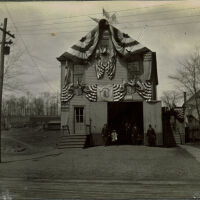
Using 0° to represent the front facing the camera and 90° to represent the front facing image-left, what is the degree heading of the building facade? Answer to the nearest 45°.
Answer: approximately 0°
